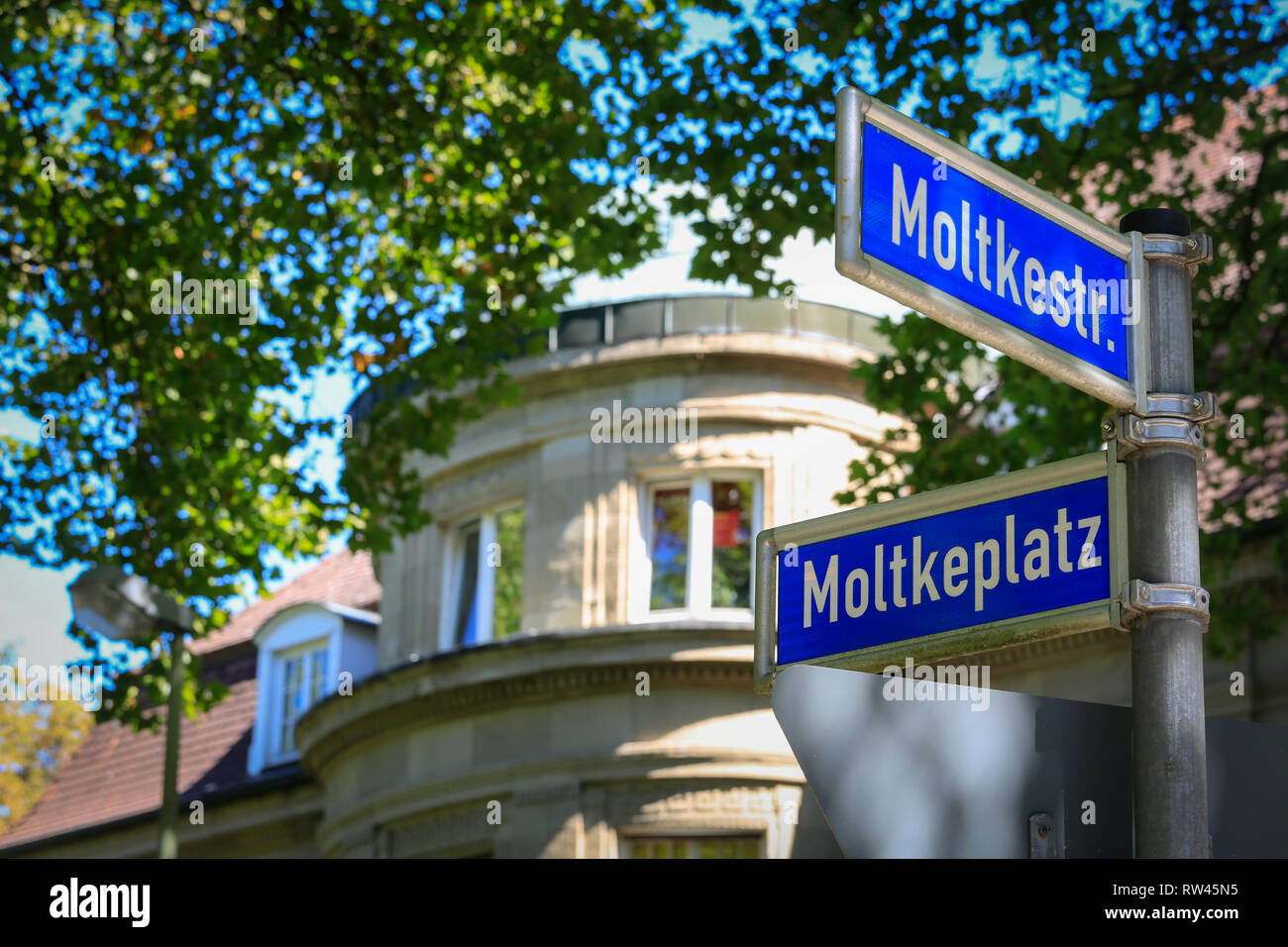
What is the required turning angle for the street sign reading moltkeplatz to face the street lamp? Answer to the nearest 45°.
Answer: approximately 90° to its right

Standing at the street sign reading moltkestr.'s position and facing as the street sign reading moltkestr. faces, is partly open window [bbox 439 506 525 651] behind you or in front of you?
behind

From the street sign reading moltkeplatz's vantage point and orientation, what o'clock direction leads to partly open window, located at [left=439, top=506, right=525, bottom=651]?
The partly open window is roughly at 4 o'clock from the street sign reading moltkeplatz.

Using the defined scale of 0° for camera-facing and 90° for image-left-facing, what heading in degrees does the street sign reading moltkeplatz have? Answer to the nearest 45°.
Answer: approximately 45°

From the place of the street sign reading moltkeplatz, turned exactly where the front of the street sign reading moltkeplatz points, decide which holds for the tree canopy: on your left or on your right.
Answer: on your right

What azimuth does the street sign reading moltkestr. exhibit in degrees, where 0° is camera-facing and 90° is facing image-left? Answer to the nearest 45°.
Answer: approximately 315°

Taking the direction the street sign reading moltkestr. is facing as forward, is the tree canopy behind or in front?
behind

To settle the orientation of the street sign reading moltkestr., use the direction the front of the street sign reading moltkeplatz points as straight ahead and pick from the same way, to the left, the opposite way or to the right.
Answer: to the left
